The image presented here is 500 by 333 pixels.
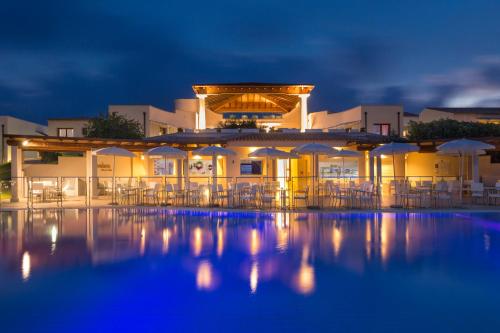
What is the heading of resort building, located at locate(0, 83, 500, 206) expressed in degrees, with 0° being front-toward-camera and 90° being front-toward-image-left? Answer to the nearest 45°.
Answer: approximately 0°

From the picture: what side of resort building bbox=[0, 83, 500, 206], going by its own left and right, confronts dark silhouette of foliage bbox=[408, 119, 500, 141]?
left

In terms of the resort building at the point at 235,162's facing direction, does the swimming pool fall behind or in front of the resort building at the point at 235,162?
in front

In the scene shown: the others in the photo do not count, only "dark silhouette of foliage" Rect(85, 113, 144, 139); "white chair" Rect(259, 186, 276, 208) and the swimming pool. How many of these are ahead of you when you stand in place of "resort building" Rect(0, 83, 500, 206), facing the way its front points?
2

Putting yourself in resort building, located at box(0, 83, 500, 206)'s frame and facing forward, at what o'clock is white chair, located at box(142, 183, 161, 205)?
The white chair is roughly at 1 o'clock from the resort building.

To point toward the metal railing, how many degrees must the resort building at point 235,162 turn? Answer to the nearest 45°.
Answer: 0° — it already faces it

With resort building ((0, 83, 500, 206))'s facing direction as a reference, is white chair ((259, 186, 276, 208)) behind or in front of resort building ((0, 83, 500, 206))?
in front

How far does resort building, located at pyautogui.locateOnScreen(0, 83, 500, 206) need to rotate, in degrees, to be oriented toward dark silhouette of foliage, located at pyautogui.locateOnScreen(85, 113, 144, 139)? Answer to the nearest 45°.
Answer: approximately 135° to its right
